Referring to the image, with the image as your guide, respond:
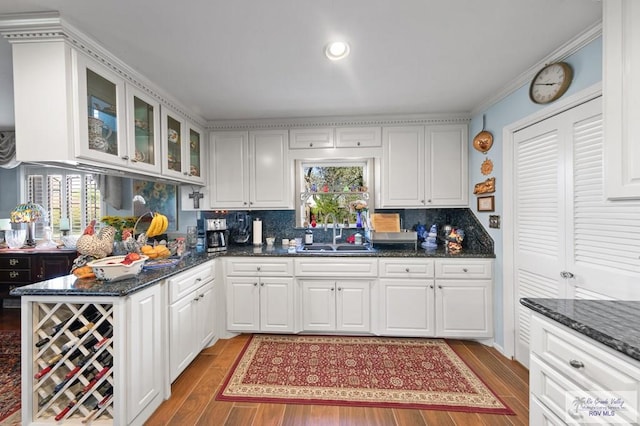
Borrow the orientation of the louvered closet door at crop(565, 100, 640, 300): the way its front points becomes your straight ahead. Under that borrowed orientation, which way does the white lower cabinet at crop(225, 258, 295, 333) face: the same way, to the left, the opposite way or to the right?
to the left

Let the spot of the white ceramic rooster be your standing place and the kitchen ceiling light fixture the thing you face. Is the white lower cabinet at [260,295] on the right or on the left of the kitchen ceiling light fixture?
left

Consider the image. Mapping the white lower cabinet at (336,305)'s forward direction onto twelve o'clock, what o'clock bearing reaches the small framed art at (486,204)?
The small framed art is roughly at 9 o'clock from the white lower cabinet.

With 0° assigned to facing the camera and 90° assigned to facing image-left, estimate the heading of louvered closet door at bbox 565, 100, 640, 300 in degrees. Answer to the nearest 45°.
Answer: approximately 45°

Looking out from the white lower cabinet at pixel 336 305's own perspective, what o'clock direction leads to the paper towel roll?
The paper towel roll is roughly at 4 o'clock from the white lower cabinet.

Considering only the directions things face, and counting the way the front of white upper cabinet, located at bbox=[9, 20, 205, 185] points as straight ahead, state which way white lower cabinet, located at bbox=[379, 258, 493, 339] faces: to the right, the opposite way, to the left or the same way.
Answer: to the right

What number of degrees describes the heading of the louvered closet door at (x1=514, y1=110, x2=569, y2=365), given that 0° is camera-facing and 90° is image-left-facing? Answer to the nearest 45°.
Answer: approximately 45°

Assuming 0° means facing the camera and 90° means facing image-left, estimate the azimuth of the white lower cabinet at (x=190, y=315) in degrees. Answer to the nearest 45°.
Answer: approximately 315°

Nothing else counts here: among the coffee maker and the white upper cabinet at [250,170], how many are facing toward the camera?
2
